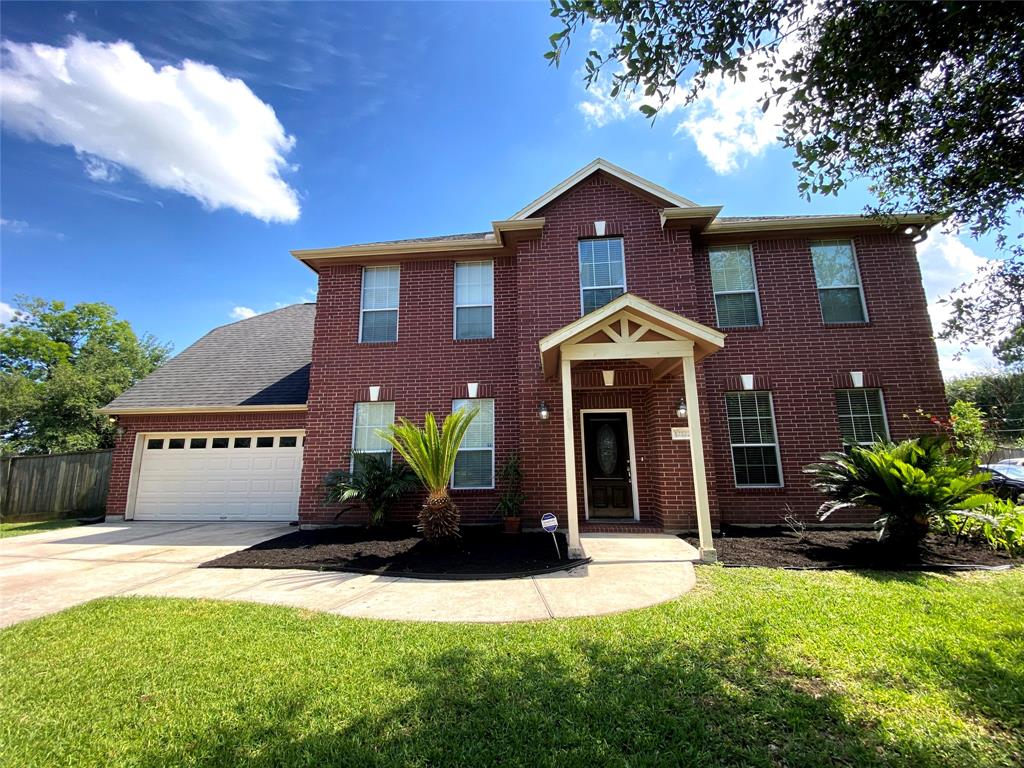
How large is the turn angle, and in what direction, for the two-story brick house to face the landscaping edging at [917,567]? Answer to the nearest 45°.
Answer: approximately 45° to its left

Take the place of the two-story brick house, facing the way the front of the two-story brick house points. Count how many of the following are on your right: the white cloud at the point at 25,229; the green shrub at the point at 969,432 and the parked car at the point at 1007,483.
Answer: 1

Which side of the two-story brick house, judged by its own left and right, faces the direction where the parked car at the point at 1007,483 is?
left

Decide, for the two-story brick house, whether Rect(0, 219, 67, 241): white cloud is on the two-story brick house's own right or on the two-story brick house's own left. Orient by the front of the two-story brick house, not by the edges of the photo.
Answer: on the two-story brick house's own right

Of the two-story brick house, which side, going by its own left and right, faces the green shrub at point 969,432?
left

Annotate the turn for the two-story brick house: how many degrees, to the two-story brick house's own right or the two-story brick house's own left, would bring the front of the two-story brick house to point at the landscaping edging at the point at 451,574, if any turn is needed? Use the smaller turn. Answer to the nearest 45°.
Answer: approximately 45° to the two-story brick house's own right

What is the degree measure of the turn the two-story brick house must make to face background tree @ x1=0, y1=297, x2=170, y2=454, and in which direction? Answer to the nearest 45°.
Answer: approximately 135° to its right

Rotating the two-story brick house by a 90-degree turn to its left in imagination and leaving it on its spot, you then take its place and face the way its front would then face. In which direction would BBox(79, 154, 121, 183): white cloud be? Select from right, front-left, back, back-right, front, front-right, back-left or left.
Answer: back

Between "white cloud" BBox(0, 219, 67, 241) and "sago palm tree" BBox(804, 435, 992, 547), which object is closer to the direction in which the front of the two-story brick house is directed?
the sago palm tree

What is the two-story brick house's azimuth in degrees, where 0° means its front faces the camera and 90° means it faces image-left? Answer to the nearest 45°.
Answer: approximately 0°

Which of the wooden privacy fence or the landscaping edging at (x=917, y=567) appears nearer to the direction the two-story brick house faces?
the landscaping edging

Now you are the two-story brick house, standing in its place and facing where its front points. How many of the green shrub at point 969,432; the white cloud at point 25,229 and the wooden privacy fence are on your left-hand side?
1
